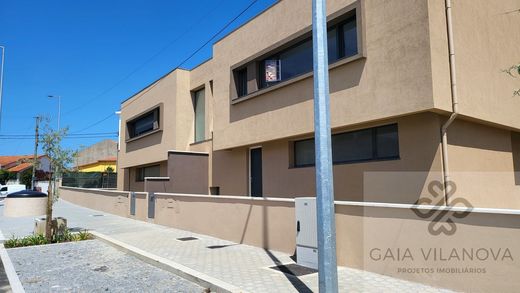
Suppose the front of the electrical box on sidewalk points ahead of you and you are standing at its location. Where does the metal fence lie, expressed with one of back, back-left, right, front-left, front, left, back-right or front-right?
right

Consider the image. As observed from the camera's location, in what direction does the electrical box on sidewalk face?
facing the viewer and to the left of the viewer

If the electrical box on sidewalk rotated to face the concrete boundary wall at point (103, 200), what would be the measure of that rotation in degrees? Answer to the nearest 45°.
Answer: approximately 90° to its right

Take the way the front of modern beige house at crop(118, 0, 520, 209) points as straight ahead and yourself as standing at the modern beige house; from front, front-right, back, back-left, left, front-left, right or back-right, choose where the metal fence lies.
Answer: right

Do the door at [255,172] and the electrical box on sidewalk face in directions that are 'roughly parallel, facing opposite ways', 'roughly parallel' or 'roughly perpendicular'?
roughly parallel

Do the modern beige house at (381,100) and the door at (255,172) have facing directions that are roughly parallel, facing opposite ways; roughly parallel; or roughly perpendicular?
roughly parallel

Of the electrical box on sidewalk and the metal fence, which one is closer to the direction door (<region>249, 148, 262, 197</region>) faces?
the electrical box on sidewalk

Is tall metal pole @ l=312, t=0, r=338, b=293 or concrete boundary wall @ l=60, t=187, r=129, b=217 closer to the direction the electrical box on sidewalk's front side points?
the tall metal pole

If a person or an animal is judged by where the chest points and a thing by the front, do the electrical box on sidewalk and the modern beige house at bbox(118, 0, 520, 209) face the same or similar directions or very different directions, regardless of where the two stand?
same or similar directions

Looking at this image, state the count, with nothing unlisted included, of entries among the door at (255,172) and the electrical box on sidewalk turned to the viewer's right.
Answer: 0

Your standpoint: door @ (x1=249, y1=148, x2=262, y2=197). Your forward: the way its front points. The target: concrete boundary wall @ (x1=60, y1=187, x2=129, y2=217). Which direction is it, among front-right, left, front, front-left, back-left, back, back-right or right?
right

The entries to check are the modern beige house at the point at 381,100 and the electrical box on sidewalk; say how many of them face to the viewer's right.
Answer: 0

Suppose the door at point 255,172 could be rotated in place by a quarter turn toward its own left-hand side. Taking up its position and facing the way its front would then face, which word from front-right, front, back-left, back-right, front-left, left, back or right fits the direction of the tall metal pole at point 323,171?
front-right
